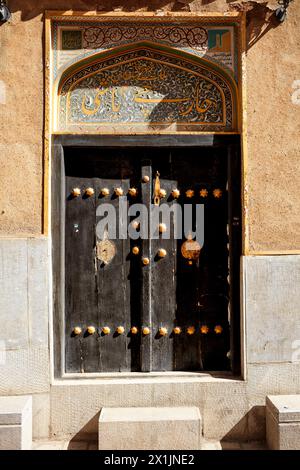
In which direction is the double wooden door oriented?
toward the camera
